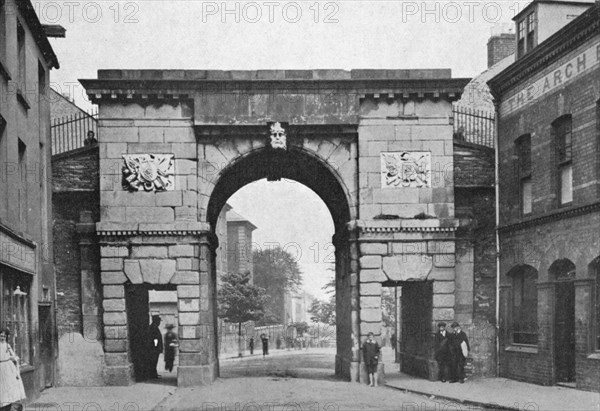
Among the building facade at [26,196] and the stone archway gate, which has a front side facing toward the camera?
the stone archway gate

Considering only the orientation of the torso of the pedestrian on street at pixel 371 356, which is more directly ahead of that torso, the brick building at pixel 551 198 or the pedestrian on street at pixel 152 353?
the brick building

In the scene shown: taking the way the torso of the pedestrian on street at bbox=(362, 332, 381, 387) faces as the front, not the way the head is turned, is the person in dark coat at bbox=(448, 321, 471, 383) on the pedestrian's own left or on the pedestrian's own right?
on the pedestrian's own left

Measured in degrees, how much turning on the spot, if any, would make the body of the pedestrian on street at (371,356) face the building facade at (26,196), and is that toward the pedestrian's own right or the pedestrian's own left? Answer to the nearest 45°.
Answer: approximately 45° to the pedestrian's own right

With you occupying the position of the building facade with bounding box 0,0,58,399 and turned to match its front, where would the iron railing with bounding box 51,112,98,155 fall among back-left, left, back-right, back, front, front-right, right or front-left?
left

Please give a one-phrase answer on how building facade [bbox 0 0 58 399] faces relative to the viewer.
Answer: facing to the right of the viewer

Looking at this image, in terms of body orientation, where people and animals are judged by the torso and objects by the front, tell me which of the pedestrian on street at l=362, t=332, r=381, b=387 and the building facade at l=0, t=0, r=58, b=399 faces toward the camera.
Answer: the pedestrian on street

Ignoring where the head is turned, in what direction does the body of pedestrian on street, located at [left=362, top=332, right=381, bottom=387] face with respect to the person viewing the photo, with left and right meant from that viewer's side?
facing the viewer

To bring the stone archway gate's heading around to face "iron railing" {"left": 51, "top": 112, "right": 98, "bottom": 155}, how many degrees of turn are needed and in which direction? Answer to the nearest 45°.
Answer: approximately 135° to its right

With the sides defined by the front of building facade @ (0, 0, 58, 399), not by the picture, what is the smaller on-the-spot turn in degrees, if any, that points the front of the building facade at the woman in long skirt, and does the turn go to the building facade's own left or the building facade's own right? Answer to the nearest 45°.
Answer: approximately 90° to the building facade's own right

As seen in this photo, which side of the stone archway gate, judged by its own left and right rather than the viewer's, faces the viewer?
front

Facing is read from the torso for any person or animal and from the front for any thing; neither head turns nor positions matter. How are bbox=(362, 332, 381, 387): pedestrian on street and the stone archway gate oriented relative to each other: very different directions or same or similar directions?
same or similar directions

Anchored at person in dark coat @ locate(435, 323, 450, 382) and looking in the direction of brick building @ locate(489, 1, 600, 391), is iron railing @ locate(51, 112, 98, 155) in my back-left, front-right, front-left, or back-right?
back-right
